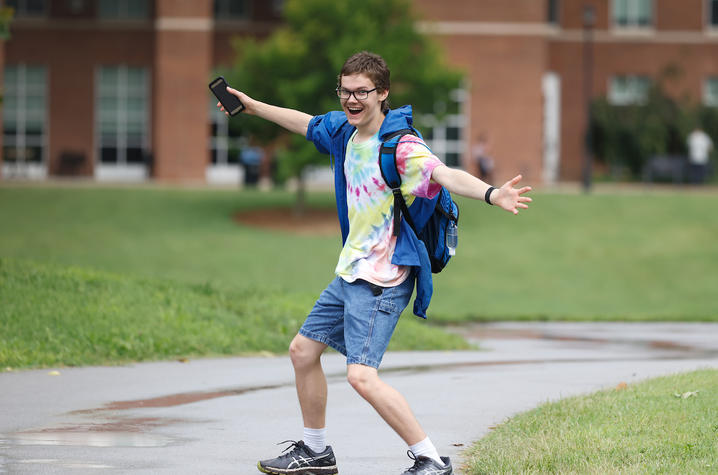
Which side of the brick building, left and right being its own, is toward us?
front

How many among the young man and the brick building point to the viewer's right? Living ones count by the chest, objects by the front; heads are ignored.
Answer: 0

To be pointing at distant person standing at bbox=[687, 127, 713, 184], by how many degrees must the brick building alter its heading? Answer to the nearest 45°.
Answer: approximately 90° to its left

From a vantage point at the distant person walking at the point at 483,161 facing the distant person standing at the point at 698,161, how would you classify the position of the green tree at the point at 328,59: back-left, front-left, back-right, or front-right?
back-right

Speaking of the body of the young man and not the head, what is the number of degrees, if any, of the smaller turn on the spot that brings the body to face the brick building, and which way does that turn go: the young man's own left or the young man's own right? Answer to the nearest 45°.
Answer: approximately 135° to the young man's own right

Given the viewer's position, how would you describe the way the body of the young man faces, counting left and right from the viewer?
facing the viewer and to the left of the viewer

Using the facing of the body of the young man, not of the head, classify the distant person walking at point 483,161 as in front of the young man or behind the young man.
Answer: behind

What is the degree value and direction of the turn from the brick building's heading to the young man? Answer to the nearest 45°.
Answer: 0° — it already faces them

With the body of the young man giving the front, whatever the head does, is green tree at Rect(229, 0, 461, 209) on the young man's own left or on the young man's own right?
on the young man's own right
